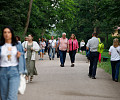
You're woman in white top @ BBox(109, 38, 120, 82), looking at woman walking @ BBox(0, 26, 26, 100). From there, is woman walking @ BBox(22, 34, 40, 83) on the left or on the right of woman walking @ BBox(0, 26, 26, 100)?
right

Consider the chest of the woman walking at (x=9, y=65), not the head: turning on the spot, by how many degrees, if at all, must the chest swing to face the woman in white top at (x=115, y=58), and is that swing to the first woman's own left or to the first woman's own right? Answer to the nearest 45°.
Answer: approximately 135° to the first woman's own left

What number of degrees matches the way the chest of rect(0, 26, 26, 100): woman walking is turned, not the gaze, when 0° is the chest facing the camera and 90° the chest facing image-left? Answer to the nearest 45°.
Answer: approximately 0°

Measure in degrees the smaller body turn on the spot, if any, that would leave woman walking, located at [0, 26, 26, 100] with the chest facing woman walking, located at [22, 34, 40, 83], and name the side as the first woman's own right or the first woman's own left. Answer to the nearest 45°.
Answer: approximately 180°
